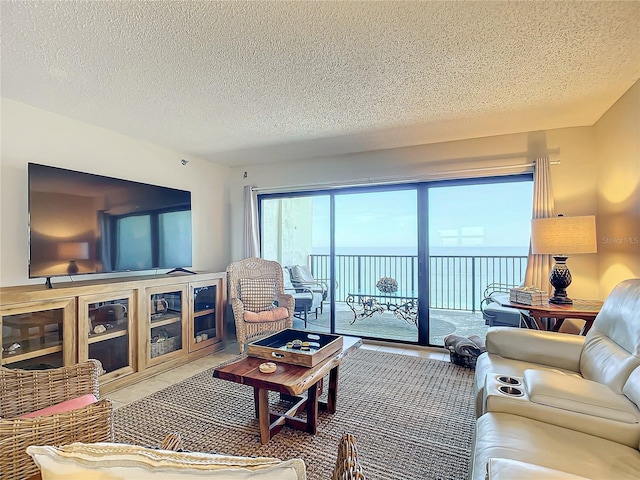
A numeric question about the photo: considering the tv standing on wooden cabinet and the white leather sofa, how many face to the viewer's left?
1

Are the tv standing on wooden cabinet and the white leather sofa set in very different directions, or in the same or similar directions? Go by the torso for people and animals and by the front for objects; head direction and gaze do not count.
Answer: very different directions

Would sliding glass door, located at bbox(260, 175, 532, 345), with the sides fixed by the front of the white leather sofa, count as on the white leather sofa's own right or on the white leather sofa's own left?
on the white leather sofa's own right

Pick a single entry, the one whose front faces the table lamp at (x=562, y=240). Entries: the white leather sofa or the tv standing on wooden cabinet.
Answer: the tv standing on wooden cabinet

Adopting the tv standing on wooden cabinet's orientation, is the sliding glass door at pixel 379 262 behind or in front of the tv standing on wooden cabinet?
in front

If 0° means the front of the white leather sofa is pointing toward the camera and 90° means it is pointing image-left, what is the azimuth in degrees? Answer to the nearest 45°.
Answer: approximately 90°

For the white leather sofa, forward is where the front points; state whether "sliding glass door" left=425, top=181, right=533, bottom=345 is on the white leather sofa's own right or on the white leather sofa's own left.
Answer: on the white leather sofa's own right

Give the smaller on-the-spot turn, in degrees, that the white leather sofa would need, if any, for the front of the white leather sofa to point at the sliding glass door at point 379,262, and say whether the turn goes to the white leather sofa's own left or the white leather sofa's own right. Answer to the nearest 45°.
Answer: approximately 45° to the white leather sofa's own right

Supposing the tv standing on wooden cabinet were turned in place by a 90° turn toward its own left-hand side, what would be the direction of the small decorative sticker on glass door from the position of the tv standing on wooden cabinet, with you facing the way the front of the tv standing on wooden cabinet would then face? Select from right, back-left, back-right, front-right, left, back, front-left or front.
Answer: front-right

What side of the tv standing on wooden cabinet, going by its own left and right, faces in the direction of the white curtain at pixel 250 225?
left

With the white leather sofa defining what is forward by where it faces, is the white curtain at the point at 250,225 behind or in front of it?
in front

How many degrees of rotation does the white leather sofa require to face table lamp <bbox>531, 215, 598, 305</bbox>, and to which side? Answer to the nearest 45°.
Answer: approximately 90° to its right
